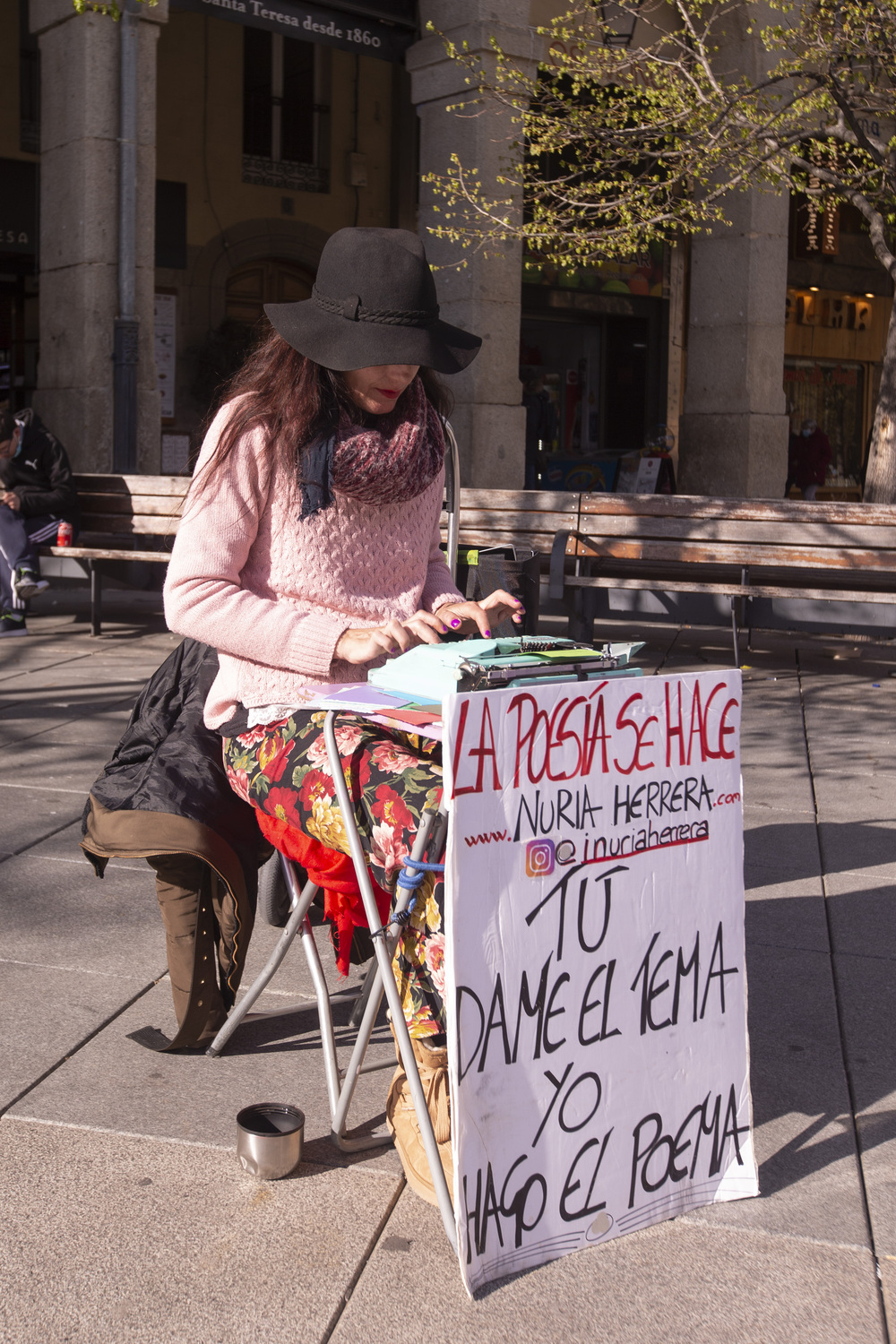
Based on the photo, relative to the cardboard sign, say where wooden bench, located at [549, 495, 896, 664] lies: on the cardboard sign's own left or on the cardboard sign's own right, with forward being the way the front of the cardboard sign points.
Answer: on the cardboard sign's own left

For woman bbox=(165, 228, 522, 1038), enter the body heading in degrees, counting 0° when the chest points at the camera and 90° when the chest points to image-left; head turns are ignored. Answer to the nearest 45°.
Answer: approximately 315°

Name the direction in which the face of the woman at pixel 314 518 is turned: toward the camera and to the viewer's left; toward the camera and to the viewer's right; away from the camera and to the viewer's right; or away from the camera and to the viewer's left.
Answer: toward the camera and to the viewer's right

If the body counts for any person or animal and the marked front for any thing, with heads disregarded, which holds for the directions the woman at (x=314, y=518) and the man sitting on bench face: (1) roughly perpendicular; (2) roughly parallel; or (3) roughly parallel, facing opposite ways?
roughly perpendicular

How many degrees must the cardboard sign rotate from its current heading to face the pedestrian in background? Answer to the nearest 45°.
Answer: approximately 135° to its left

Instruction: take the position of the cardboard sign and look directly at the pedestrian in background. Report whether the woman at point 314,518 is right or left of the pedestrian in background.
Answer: left

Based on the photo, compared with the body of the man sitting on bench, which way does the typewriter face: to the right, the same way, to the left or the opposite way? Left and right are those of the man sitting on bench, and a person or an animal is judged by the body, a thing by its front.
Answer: to the right

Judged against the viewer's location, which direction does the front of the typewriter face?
facing away from the viewer and to the left of the viewer

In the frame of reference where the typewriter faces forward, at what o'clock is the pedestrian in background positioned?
The pedestrian in background is roughly at 2 o'clock from the typewriter.

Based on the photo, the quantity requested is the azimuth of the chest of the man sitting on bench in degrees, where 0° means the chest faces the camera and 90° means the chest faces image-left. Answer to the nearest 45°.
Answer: approximately 45°
